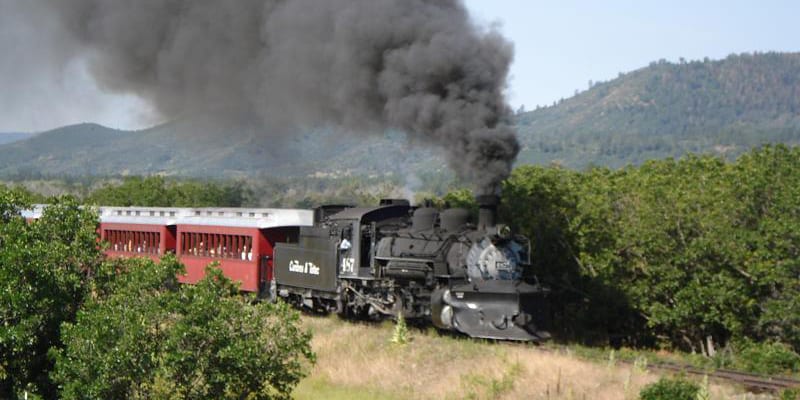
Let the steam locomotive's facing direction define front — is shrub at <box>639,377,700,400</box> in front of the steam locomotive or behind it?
in front

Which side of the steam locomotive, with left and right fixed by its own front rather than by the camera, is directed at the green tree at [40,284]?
right

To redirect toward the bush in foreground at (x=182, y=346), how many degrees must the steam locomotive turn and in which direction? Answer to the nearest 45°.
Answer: approximately 90° to its right

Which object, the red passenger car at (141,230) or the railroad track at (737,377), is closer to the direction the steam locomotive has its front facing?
the railroad track

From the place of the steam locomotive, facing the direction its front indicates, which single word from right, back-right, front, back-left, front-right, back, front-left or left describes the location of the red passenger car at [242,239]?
back

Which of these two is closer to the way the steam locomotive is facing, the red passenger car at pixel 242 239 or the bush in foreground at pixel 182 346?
the bush in foreground

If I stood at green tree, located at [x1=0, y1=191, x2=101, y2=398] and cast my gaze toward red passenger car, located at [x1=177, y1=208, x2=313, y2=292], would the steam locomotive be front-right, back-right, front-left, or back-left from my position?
front-right

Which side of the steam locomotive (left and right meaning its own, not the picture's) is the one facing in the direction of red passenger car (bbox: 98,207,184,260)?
back

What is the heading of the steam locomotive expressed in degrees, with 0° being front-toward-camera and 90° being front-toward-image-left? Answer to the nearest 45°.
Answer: approximately 315°

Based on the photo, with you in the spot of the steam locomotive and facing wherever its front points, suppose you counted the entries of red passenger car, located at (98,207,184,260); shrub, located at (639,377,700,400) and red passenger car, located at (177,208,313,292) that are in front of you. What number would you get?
1
